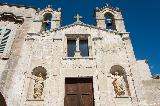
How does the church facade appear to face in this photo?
toward the camera
